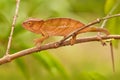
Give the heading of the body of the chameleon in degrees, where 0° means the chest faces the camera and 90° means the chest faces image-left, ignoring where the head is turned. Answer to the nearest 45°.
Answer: approximately 90°
